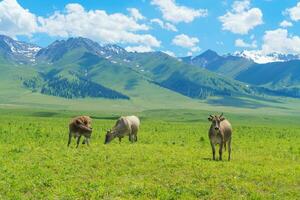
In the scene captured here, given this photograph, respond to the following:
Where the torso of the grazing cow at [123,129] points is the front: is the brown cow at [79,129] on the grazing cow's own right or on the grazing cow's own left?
on the grazing cow's own left

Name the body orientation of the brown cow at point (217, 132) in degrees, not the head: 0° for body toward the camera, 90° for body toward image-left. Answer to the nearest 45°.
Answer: approximately 45°

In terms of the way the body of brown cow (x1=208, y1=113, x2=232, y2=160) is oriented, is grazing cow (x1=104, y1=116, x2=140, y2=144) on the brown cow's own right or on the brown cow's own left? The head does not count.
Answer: on the brown cow's own right

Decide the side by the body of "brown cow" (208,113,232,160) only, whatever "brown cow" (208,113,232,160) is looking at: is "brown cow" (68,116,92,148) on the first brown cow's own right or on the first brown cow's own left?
on the first brown cow's own right

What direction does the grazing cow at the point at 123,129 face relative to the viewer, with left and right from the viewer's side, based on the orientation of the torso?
facing to the left of the viewer

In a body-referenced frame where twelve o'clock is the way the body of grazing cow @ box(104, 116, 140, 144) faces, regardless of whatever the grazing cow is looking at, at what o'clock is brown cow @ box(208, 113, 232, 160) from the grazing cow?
The brown cow is roughly at 8 o'clock from the grazing cow.
